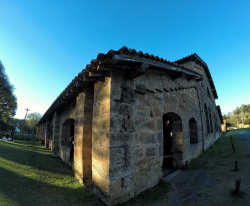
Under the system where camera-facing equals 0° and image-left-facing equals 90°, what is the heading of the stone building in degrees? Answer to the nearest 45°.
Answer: approximately 315°
